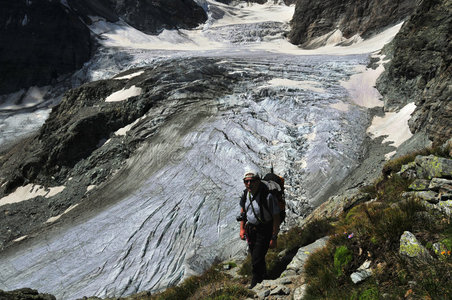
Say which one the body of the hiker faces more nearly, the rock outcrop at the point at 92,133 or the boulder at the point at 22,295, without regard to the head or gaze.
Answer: the boulder

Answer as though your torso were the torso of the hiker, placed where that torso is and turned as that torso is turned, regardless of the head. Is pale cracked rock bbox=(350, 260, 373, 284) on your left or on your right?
on your left

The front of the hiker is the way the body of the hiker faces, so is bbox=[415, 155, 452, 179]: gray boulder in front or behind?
behind

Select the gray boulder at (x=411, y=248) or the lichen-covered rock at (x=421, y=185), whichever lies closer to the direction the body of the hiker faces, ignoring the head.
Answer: the gray boulder

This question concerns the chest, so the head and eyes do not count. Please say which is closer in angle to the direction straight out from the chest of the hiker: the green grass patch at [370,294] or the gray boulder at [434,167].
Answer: the green grass patch

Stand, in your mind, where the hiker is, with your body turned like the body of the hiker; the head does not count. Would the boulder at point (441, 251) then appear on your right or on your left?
on your left

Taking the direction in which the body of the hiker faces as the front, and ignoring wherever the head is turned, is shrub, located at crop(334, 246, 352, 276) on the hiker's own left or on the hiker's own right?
on the hiker's own left

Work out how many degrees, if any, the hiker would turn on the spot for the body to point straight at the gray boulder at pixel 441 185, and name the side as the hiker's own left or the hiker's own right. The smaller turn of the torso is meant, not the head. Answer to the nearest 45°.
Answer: approximately 135° to the hiker's own left

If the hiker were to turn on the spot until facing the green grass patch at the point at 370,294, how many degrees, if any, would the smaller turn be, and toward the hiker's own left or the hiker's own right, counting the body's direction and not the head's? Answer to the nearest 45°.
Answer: approximately 90° to the hiker's own left

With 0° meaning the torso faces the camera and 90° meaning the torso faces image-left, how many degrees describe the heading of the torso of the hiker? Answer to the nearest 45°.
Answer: approximately 45°
